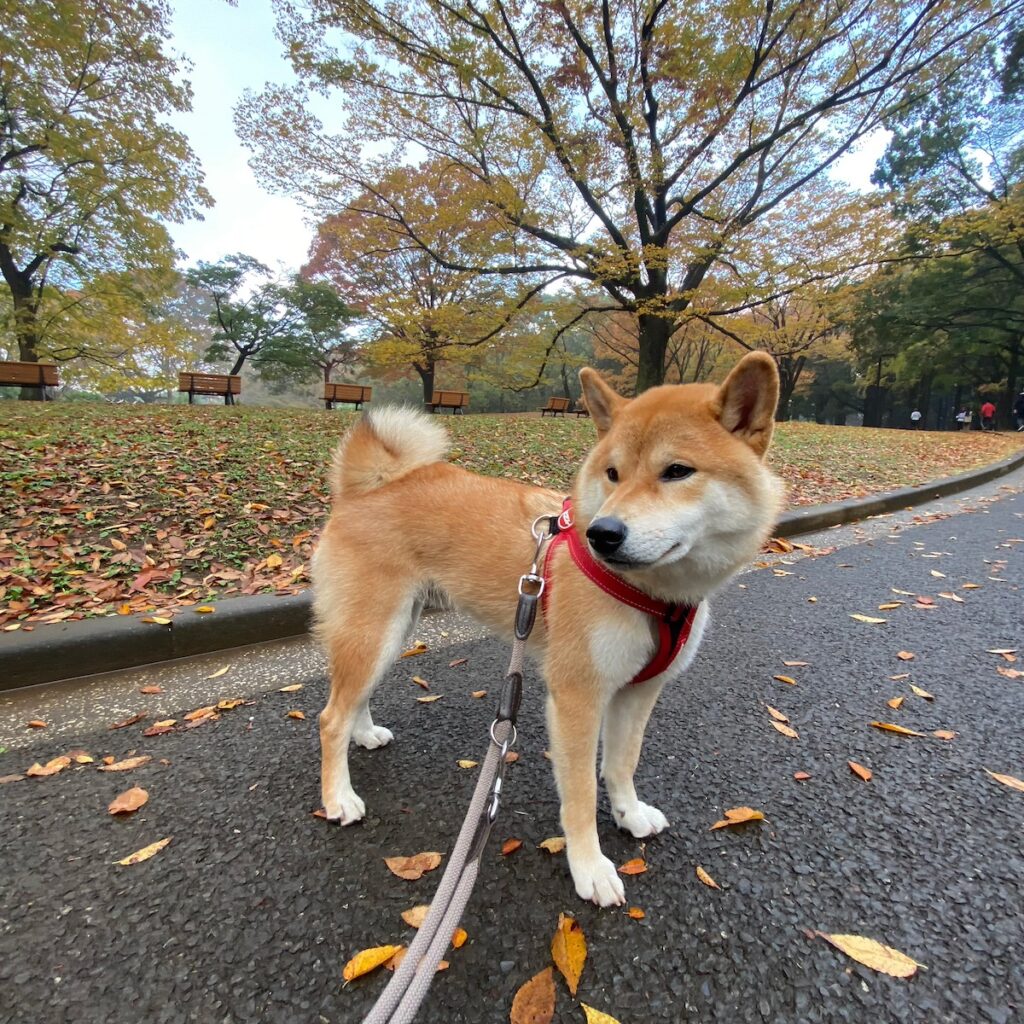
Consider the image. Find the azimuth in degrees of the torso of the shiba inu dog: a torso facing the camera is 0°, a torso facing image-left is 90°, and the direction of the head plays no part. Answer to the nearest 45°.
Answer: approximately 315°

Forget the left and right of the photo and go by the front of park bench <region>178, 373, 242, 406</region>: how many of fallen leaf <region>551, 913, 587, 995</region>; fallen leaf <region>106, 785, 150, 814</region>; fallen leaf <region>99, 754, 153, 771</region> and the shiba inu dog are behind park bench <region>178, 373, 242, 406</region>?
4

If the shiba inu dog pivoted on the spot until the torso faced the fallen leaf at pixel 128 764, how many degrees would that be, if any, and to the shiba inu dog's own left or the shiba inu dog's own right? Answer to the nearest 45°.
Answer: approximately 135° to the shiba inu dog's own right

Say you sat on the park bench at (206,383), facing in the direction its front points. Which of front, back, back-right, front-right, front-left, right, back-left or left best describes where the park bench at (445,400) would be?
right

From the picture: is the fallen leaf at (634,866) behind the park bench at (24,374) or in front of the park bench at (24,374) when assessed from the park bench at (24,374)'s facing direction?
behind

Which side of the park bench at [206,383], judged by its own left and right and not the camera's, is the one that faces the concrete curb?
back

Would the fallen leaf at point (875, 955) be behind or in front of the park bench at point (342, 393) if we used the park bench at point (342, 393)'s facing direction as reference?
behind

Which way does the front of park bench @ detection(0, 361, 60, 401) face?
away from the camera

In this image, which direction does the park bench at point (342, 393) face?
away from the camera
